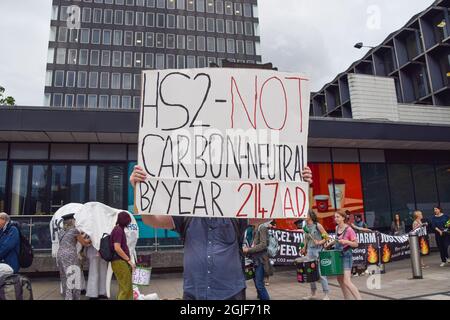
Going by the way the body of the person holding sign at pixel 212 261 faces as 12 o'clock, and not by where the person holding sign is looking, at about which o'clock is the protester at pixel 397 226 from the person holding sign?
The protester is roughly at 7 o'clock from the person holding sign.

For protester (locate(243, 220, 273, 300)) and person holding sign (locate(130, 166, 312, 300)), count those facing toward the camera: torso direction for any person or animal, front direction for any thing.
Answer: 1

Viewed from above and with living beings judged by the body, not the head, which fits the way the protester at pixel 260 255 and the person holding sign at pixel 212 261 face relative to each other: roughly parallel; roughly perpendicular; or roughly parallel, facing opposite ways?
roughly perpendicular

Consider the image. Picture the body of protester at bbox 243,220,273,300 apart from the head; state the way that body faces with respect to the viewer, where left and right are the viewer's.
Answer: facing to the left of the viewer

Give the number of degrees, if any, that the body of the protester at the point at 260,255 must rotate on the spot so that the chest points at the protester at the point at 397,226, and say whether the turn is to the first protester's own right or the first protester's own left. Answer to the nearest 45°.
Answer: approximately 135° to the first protester's own right

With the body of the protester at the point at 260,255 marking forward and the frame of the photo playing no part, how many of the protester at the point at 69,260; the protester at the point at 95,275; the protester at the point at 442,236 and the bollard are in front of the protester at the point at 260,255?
2

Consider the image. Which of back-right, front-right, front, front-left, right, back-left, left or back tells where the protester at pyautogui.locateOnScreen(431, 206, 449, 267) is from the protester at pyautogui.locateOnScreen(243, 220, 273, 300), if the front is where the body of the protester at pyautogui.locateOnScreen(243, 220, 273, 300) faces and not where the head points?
back-right

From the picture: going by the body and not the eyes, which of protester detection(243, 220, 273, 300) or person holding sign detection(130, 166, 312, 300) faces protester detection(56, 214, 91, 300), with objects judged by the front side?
protester detection(243, 220, 273, 300)

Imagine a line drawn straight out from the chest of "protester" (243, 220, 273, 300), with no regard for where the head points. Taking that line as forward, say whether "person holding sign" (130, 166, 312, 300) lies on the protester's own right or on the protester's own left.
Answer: on the protester's own left

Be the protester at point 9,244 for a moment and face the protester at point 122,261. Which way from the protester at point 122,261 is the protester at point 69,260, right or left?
left

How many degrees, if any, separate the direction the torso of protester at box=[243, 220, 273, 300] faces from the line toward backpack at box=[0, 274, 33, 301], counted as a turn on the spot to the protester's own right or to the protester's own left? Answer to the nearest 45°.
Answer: approximately 45° to the protester's own left

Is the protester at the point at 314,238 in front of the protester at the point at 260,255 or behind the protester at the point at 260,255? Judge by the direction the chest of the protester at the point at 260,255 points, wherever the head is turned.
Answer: behind
